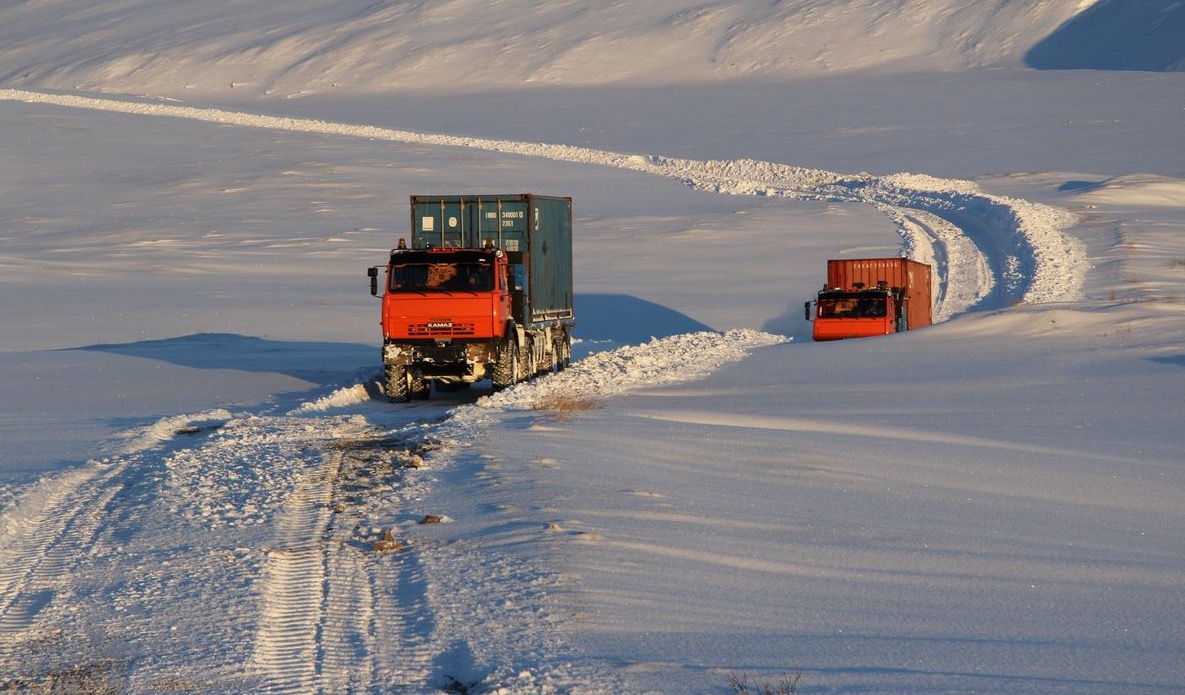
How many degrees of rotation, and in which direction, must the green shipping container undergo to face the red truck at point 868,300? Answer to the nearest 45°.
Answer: approximately 135° to its left

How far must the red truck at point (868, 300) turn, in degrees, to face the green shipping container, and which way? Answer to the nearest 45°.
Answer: approximately 45° to its right

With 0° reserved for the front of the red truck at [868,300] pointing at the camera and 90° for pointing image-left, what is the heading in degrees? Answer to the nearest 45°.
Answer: approximately 0°

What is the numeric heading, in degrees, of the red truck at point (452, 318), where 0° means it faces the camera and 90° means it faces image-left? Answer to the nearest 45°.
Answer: approximately 0°

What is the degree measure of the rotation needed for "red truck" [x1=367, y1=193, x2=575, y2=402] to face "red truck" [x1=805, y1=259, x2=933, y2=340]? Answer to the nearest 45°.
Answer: approximately 135° to its left

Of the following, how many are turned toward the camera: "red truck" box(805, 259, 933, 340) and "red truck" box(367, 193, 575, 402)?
2

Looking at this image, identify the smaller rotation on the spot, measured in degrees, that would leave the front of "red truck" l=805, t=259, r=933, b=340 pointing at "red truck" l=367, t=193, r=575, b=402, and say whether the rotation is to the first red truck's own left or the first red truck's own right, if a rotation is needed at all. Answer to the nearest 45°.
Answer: approximately 45° to the first red truck's own right
